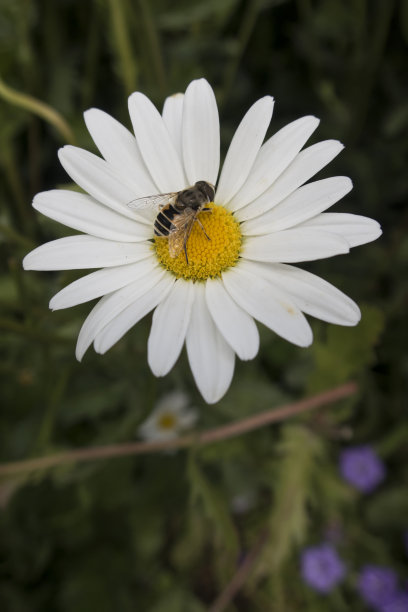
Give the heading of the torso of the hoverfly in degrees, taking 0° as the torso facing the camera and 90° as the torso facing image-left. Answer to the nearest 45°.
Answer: approximately 225°
